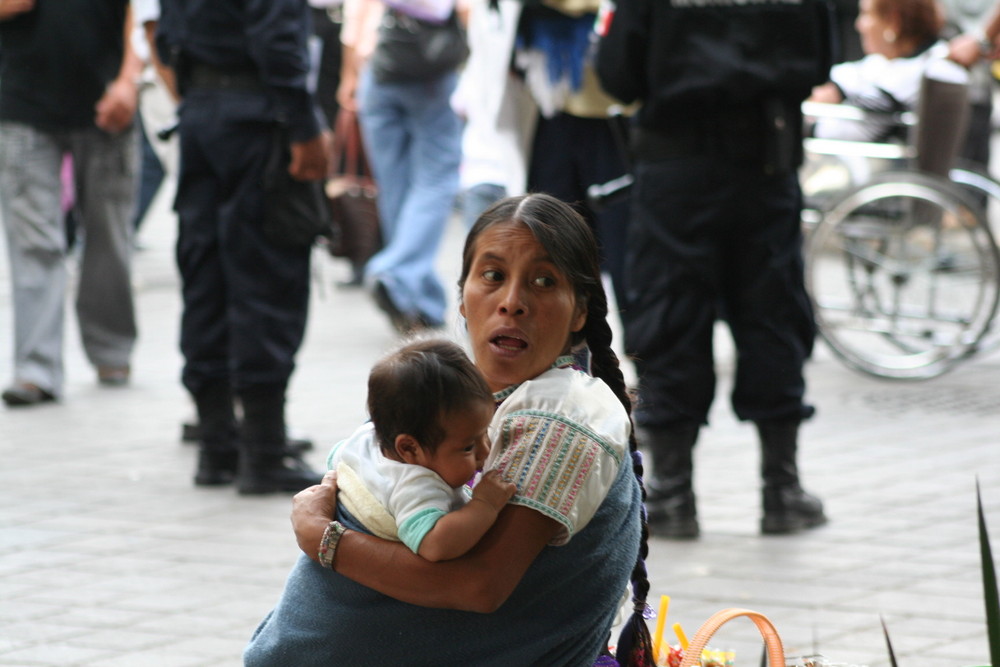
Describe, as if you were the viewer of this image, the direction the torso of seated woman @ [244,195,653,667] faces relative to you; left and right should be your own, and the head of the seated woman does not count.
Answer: facing to the left of the viewer

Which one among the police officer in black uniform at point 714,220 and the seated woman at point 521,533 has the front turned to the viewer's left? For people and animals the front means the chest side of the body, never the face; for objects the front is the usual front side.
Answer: the seated woman

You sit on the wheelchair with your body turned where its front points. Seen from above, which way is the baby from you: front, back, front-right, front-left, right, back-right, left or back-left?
left

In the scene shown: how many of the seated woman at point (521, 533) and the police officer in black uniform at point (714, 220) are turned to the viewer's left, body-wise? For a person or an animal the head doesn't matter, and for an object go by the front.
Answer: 1

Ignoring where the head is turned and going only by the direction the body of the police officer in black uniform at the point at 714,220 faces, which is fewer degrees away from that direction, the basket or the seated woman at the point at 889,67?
the seated woman

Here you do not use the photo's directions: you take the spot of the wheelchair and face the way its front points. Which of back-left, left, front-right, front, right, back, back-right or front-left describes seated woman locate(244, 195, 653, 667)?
left

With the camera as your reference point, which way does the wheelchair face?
facing to the left of the viewer

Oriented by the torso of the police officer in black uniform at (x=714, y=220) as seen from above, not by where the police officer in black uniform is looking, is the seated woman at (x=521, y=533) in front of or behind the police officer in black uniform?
behind

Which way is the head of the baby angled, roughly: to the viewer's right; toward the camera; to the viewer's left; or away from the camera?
to the viewer's right

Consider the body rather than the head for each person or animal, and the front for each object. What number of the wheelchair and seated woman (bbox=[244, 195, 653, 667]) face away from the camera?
0

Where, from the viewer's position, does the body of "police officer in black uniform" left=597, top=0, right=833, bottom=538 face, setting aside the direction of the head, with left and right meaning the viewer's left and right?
facing away from the viewer

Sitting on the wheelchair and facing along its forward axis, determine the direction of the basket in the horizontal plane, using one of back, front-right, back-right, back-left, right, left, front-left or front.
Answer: left

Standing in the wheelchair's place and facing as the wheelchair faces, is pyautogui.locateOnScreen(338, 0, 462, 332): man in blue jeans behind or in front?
in front

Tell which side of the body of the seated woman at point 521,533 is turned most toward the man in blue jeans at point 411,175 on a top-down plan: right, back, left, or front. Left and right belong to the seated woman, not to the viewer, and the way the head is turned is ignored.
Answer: right
